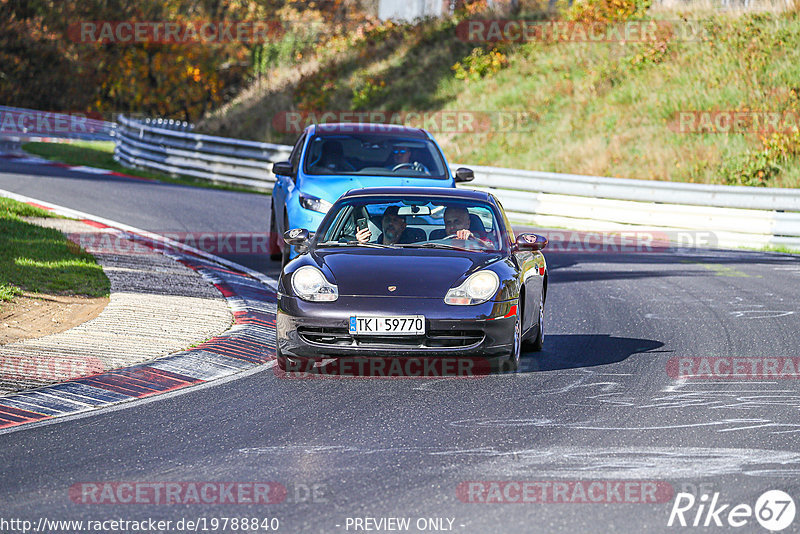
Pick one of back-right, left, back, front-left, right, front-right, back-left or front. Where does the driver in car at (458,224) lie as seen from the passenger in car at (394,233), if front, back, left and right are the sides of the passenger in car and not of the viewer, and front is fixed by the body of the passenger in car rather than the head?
left

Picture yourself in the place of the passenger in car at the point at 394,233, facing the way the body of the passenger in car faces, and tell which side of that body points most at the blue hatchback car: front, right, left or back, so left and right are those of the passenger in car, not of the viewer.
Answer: back

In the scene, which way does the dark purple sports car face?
toward the camera

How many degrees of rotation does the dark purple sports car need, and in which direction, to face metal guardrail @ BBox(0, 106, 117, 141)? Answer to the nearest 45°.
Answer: approximately 180°

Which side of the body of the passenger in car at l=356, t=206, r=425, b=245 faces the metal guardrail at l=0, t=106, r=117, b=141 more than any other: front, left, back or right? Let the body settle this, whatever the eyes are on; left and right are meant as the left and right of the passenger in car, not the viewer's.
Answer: back

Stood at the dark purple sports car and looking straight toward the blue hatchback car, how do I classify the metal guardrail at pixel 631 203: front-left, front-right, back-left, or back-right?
front-right

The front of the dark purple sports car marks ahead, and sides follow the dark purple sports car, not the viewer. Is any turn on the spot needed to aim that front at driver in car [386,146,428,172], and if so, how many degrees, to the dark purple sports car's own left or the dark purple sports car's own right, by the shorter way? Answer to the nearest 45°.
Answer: approximately 180°

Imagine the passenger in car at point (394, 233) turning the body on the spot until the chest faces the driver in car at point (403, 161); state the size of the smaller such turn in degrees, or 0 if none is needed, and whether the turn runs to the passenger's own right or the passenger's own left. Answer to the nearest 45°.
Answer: approximately 180°

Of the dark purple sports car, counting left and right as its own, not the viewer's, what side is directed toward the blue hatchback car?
back

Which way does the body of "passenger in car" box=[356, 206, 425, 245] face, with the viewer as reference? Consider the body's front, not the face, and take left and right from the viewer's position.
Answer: facing the viewer
